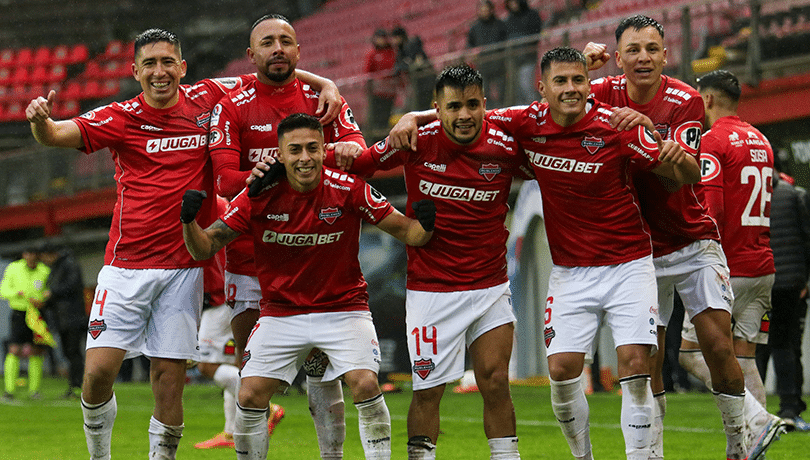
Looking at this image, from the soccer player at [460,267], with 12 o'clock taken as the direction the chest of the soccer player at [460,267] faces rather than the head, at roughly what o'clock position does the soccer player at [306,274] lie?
the soccer player at [306,274] is roughly at 3 o'clock from the soccer player at [460,267].

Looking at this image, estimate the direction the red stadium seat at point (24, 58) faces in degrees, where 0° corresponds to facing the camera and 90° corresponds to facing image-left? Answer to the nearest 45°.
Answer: approximately 45°

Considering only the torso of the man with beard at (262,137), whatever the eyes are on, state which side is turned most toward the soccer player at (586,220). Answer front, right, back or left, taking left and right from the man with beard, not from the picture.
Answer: left

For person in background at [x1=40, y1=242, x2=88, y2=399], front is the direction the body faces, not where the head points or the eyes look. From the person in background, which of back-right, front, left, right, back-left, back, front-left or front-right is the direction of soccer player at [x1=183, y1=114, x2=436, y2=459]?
left

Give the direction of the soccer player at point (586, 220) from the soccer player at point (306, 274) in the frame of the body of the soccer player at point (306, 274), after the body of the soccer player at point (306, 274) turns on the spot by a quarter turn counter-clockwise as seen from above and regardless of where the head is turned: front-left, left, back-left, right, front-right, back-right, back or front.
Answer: front

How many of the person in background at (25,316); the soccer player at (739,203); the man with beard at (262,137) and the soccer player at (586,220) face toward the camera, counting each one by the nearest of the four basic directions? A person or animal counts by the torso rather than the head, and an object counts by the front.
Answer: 3

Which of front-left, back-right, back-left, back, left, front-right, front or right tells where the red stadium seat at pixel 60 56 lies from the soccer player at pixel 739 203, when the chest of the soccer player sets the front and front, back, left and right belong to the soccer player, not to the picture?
front

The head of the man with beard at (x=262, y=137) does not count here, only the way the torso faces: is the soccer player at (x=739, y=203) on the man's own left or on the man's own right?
on the man's own left

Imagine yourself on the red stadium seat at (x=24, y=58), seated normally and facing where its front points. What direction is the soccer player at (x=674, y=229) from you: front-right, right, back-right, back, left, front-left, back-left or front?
front-left

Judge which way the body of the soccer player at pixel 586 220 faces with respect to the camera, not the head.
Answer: toward the camera

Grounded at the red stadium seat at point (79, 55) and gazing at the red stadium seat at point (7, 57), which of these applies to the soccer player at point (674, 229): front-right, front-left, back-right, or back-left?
back-left

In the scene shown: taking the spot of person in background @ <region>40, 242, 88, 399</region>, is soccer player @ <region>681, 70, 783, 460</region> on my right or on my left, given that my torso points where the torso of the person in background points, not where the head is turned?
on my left

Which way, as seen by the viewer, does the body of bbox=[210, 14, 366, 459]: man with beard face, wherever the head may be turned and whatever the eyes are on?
toward the camera
